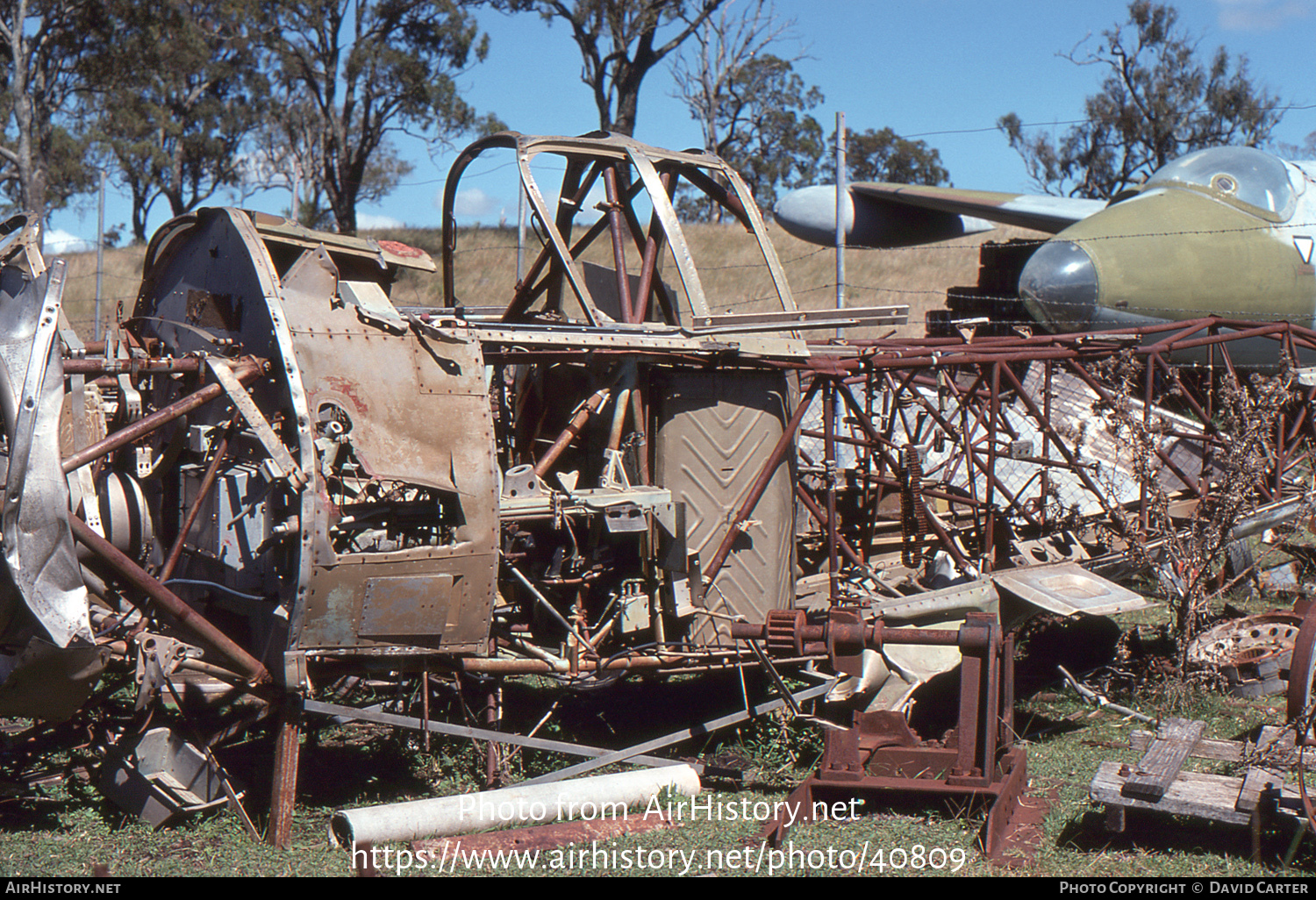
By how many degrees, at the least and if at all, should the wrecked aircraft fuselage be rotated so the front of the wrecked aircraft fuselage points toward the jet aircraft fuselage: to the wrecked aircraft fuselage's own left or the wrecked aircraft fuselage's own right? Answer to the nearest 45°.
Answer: approximately 180°

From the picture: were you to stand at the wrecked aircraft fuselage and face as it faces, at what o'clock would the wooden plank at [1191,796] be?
The wooden plank is roughly at 8 o'clock from the wrecked aircraft fuselage.

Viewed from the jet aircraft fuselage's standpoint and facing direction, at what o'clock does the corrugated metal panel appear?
The corrugated metal panel is roughly at 11 o'clock from the jet aircraft fuselage.

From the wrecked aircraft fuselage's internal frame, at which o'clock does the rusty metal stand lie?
The rusty metal stand is roughly at 8 o'clock from the wrecked aircraft fuselage.

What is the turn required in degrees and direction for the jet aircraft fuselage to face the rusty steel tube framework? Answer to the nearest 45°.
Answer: approximately 45° to its left

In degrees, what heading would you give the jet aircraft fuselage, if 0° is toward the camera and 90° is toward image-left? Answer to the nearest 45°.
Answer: approximately 45°

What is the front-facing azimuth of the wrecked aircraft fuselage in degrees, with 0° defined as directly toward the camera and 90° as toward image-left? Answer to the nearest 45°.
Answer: approximately 45°
